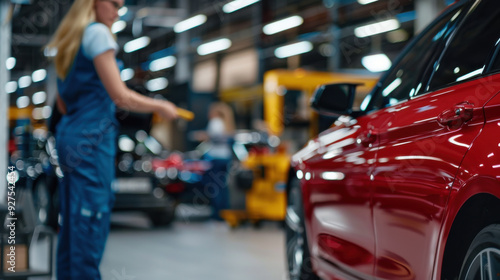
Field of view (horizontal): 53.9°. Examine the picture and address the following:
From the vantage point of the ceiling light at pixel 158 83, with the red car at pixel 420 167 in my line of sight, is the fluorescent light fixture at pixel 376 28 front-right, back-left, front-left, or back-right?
front-left

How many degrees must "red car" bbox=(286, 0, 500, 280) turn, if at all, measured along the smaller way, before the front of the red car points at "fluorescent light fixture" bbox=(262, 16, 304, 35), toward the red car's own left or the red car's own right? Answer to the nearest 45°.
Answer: approximately 45° to the red car's own right

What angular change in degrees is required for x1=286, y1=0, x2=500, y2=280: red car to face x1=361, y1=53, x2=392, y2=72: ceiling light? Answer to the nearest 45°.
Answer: approximately 45° to its right

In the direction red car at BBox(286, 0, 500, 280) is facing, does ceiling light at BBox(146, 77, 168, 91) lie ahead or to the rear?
ahead

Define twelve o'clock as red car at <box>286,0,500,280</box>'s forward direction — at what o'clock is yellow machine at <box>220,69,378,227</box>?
The yellow machine is roughly at 1 o'clock from the red car.

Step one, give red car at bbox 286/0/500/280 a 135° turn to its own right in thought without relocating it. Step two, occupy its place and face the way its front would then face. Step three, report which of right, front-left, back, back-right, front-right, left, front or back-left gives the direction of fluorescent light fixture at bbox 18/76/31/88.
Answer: back-left

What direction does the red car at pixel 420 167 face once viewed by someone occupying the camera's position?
facing away from the viewer and to the left of the viewer

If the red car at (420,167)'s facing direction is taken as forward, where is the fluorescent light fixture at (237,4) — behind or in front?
in front

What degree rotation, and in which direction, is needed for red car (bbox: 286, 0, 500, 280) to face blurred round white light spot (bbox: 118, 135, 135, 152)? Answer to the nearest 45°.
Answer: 0° — it already faces it

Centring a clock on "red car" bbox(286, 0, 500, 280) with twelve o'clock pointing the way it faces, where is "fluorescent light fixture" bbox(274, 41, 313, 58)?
The fluorescent light fixture is roughly at 1 o'clock from the red car.
